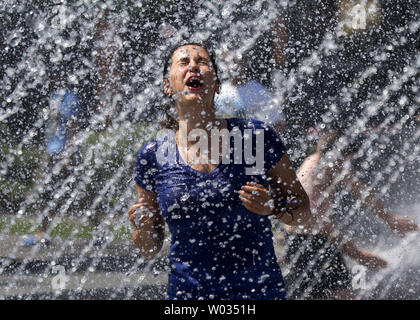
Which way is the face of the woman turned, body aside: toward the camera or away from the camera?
toward the camera

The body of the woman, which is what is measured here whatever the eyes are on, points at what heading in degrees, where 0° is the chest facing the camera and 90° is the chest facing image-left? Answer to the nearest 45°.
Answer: approximately 0°
